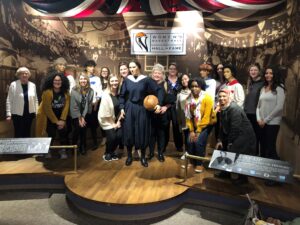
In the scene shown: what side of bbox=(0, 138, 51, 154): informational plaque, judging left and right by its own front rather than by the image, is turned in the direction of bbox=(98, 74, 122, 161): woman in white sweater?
left

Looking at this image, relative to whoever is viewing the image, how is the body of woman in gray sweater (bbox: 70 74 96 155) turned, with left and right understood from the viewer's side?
facing the viewer

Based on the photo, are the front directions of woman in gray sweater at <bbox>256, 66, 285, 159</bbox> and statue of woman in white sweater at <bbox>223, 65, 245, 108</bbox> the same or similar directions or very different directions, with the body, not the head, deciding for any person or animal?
same or similar directions

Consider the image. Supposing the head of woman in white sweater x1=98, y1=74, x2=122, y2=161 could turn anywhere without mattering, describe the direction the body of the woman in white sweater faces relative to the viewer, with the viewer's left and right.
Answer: facing the viewer and to the right of the viewer

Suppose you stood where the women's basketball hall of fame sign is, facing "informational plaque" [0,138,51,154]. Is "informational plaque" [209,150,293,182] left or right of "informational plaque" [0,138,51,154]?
left

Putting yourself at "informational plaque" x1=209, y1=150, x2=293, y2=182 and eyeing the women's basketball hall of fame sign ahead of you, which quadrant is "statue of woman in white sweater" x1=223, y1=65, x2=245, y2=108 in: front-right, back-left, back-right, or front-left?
front-right

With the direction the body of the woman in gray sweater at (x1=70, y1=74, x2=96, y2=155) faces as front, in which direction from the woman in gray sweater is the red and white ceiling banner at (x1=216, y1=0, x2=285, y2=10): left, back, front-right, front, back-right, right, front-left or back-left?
left

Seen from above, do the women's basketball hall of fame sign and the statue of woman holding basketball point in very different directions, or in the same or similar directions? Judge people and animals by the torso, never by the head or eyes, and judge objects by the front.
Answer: same or similar directions

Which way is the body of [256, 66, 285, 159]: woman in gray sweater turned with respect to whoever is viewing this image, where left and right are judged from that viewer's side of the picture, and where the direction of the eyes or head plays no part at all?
facing the viewer and to the left of the viewer

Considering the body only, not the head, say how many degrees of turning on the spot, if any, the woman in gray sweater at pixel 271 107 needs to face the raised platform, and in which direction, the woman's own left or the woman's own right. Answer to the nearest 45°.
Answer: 0° — they already face it

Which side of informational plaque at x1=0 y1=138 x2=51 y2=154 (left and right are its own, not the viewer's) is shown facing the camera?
front

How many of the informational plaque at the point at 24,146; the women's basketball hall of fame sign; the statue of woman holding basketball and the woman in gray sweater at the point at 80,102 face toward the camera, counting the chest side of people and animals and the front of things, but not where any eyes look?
4

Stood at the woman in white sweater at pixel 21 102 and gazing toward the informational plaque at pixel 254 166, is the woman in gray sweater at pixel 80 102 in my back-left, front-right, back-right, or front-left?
front-left

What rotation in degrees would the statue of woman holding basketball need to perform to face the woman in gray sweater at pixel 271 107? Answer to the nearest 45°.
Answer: approximately 90° to its left

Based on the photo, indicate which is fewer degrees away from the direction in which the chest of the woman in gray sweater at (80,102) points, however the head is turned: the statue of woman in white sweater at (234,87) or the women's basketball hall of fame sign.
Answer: the statue of woman in white sweater
